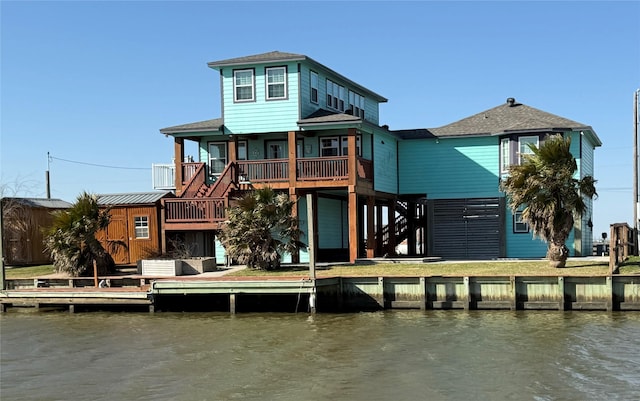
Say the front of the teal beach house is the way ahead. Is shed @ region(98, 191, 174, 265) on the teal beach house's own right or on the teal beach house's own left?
on the teal beach house's own right

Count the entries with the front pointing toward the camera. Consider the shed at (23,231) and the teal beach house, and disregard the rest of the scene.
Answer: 2

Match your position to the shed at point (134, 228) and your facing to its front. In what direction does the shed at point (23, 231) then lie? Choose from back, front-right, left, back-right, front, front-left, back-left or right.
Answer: back-right

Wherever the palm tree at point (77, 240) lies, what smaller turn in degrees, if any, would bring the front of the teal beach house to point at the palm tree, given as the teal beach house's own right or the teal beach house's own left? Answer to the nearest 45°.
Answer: approximately 45° to the teal beach house's own right

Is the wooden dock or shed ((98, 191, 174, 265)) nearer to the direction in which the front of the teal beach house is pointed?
the wooden dock

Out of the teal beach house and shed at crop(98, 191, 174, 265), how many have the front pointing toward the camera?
2
